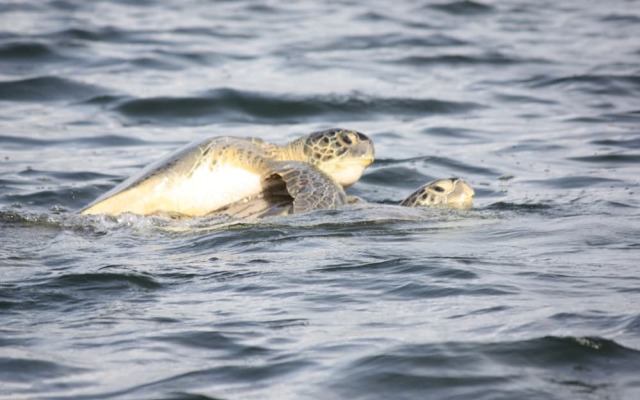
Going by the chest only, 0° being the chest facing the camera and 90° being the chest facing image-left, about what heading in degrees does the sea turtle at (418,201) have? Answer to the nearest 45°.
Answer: approximately 270°

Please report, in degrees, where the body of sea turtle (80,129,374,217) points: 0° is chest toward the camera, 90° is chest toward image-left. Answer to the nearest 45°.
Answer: approximately 270°
